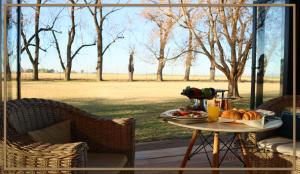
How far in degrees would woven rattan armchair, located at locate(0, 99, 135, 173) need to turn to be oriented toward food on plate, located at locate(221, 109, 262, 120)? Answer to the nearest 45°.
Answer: approximately 45° to its left

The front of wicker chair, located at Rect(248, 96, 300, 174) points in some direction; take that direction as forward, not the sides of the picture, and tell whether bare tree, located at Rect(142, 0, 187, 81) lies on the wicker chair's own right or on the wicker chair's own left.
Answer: on the wicker chair's own right

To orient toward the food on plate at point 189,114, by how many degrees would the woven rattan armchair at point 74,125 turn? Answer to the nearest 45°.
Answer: approximately 45° to its left

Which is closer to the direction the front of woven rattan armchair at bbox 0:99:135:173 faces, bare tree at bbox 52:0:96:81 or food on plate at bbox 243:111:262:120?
the food on plate

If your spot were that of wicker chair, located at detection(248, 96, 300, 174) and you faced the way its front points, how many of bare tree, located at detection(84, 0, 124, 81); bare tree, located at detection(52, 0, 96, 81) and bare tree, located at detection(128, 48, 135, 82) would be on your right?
3

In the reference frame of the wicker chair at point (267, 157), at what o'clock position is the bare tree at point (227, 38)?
The bare tree is roughly at 4 o'clock from the wicker chair.

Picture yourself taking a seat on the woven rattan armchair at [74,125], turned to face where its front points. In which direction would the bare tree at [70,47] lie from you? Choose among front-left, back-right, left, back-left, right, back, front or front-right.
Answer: back-left

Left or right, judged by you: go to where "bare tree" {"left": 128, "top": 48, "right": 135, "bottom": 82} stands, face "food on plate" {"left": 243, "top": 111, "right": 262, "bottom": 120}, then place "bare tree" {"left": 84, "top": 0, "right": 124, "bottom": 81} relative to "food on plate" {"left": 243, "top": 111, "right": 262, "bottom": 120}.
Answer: right

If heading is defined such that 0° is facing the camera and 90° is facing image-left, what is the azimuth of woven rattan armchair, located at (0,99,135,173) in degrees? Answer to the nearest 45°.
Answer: approximately 315°

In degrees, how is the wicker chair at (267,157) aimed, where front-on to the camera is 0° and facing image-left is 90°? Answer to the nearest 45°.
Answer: approximately 45°
